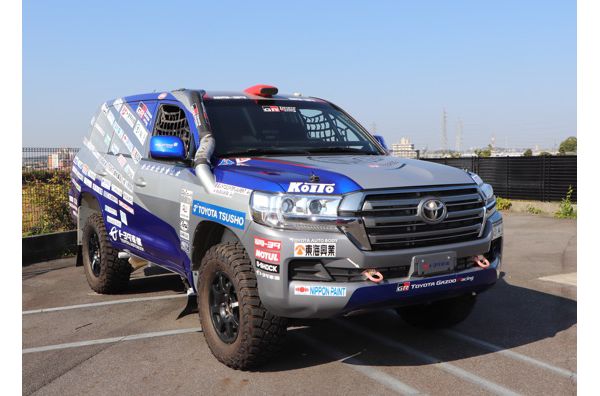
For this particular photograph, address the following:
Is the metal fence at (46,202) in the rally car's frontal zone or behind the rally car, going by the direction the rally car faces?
behind

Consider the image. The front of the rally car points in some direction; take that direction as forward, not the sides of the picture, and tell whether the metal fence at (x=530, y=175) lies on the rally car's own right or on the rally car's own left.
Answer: on the rally car's own left

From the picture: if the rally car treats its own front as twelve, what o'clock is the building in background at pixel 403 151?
The building in background is roughly at 8 o'clock from the rally car.
